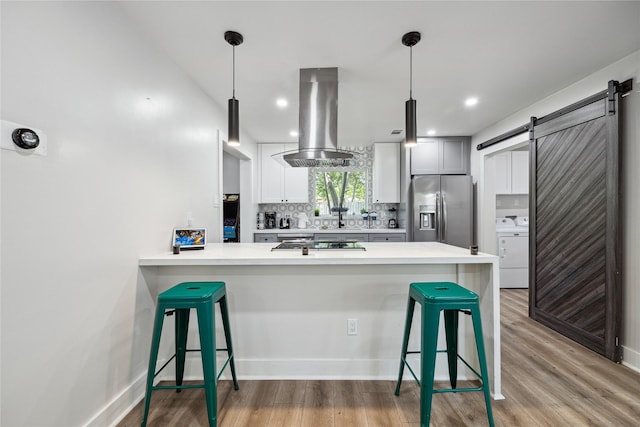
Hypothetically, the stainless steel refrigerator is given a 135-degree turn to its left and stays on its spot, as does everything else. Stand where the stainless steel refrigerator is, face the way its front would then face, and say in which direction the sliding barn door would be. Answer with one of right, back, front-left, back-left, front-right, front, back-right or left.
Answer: right

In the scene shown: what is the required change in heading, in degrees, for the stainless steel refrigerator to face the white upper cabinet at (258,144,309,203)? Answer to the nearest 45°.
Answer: approximately 90° to its right

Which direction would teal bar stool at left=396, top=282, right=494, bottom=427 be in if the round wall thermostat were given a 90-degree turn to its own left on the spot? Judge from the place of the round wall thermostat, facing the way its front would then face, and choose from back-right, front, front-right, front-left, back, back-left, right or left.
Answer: right

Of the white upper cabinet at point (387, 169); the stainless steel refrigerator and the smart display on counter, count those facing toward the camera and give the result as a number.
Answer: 3

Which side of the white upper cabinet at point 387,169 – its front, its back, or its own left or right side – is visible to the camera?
front

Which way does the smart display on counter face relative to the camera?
toward the camera

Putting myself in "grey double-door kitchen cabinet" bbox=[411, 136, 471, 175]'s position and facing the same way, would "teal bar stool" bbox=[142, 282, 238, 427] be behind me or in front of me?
in front

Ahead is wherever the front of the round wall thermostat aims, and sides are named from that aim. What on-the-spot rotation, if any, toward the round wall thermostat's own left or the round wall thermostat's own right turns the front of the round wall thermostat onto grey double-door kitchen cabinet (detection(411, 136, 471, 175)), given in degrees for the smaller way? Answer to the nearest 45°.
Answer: approximately 45° to the round wall thermostat's own left

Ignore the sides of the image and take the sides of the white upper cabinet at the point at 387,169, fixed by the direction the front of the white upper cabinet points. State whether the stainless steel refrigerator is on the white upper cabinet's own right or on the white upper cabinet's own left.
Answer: on the white upper cabinet's own left

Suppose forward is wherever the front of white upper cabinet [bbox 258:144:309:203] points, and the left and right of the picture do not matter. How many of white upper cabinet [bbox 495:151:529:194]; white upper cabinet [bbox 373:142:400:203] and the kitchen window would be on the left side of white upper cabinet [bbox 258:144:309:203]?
3

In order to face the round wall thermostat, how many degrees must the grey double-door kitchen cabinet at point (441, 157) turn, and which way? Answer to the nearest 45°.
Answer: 0° — it already faces it

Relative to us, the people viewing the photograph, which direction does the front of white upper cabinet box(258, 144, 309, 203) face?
facing the viewer

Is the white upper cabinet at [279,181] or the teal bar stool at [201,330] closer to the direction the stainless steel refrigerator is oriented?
the teal bar stool
